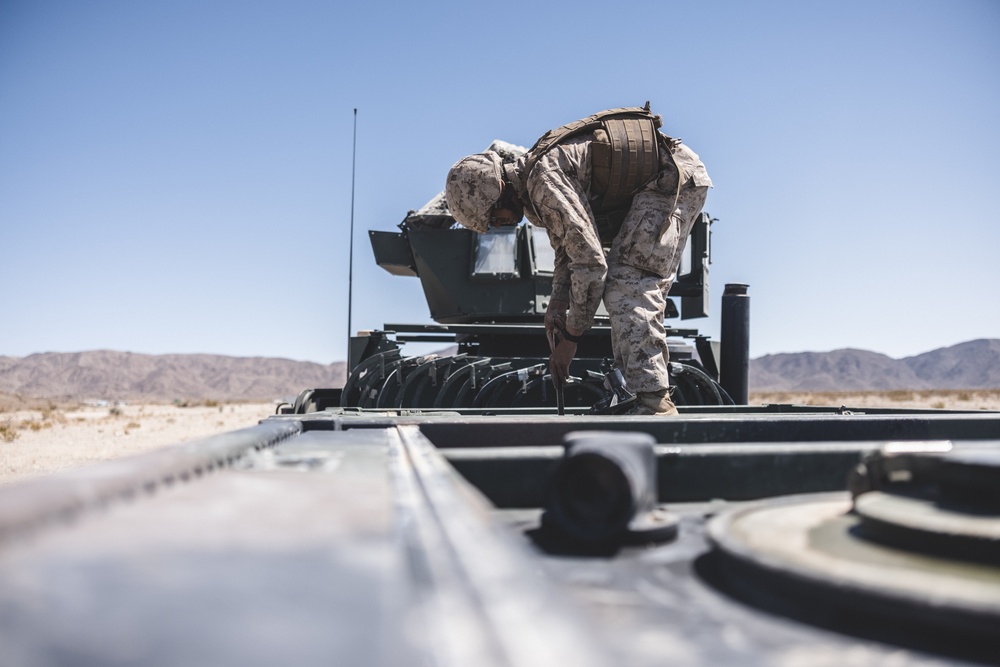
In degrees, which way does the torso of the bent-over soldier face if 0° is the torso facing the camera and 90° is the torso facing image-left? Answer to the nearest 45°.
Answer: approximately 90°
